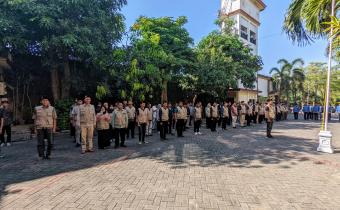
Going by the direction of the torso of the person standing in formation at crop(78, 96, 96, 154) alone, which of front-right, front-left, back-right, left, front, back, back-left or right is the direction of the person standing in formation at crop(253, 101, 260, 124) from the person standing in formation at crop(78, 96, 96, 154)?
back-left

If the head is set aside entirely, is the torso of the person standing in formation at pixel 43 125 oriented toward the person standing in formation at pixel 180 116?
no

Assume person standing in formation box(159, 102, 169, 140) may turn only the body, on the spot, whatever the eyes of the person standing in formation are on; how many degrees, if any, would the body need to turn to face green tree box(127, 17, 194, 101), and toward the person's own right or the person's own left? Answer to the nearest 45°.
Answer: approximately 135° to the person's own left

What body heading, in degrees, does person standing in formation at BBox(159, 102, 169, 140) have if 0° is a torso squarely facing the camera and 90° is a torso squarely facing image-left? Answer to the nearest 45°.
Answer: approximately 315°

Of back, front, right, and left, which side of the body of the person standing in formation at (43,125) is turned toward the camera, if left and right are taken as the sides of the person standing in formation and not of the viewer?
front

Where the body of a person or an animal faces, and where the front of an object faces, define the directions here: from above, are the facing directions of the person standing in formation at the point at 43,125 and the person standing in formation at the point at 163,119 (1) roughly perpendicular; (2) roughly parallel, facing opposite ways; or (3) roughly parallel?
roughly parallel

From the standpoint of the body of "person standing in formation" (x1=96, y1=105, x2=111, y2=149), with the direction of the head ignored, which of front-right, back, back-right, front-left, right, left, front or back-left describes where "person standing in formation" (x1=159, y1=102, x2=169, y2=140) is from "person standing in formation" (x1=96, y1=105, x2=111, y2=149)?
back-left

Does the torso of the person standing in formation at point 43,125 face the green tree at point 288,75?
no

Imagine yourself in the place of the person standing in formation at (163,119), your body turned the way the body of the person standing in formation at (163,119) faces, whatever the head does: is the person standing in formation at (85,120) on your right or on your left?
on your right

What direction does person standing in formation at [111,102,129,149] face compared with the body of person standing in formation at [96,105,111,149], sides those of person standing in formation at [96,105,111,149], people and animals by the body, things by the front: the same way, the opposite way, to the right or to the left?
the same way

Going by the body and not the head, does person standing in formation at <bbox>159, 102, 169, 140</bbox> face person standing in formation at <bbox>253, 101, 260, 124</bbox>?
no

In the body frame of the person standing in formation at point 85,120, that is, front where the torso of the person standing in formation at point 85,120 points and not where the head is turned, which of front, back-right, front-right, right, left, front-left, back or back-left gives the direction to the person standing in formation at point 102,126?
back-left

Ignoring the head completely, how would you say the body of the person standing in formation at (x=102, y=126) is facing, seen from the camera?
toward the camera

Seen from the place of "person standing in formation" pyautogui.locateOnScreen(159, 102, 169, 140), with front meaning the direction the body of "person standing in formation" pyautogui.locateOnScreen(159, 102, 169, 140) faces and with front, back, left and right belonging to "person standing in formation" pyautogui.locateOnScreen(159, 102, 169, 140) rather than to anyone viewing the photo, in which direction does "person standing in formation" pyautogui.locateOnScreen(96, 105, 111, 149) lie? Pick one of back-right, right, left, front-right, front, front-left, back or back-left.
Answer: right

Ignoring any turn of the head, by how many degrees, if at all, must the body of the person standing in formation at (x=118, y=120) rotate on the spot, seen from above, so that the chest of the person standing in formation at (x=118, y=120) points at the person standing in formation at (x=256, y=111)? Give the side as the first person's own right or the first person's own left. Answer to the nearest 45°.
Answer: approximately 135° to the first person's own left
